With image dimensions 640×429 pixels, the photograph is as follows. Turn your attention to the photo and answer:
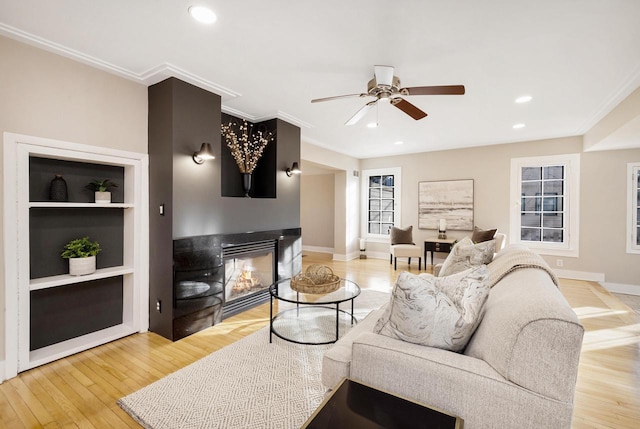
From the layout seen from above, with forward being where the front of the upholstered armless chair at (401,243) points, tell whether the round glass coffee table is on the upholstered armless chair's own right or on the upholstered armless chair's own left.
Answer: on the upholstered armless chair's own right

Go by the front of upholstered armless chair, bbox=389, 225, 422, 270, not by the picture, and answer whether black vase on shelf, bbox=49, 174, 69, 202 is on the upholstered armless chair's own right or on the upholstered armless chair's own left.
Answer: on the upholstered armless chair's own right

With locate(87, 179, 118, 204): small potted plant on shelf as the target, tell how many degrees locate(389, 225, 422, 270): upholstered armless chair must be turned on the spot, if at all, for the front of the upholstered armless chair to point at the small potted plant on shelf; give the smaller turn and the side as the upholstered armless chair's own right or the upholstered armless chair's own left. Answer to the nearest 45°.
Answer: approximately 90° to the upholstered armless chair's own right

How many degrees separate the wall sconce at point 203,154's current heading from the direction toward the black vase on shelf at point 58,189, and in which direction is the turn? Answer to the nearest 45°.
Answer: approximately 135° to its right

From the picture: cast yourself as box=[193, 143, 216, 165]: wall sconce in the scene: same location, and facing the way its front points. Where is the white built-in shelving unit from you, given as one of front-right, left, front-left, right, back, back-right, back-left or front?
back-right

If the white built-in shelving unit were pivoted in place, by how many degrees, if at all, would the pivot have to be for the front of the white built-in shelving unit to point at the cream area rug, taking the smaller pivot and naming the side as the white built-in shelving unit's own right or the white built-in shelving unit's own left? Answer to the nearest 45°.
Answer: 0° — it already faces it

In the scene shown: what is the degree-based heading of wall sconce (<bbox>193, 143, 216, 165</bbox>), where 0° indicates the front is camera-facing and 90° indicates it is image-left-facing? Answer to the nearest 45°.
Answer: approximately 315°

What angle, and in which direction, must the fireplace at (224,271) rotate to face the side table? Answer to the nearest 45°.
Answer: approximately 45° to its left

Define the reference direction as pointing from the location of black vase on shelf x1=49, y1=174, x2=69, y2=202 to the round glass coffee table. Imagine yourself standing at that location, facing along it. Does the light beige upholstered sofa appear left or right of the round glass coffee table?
right
